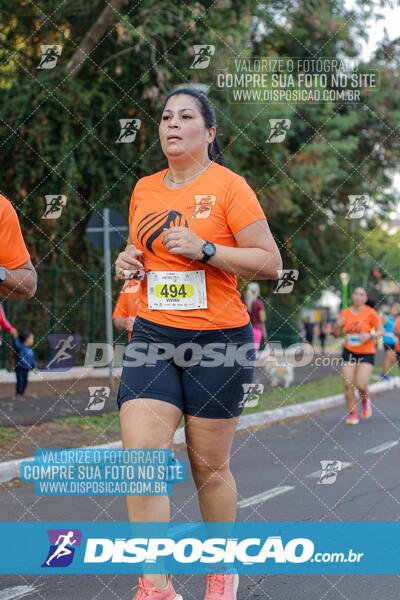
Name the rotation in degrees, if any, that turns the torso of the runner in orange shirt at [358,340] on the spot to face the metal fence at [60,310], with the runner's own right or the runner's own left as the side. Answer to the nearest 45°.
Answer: approximately 135° to the runner's own right

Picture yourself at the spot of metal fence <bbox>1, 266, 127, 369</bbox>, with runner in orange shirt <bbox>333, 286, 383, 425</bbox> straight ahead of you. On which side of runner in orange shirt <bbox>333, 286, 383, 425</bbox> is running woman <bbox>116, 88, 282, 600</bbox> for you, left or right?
right

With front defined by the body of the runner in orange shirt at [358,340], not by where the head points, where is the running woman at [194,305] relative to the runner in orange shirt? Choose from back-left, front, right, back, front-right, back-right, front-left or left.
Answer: front

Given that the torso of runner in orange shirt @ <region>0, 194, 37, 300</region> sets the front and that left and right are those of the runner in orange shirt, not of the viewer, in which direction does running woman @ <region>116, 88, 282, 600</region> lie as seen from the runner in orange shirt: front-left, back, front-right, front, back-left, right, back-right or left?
left

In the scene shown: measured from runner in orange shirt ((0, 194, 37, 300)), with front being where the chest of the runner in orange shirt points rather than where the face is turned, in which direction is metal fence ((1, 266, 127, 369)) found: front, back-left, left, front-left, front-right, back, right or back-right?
back-right

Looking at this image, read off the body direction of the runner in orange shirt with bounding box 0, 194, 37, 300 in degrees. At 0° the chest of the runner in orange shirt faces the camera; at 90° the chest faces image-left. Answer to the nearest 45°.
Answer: approximately 45°

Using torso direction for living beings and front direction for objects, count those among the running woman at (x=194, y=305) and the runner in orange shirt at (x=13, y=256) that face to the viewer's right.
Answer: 0

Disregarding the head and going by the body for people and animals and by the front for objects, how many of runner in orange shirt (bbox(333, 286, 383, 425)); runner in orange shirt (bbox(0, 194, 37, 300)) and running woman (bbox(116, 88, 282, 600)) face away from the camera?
0

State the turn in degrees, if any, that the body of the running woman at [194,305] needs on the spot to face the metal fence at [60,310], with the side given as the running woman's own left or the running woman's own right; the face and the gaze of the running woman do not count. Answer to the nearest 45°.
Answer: approximately 135° to the running woman's own right

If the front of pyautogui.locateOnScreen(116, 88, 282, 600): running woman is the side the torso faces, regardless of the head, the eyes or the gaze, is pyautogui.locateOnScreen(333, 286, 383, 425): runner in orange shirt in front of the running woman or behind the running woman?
behind

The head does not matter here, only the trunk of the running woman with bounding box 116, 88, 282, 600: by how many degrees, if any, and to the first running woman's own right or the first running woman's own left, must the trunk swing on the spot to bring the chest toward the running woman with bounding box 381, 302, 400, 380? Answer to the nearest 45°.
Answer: approximately 135° to the first running woman's own right

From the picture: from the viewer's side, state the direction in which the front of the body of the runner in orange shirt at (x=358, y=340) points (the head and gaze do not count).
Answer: toward the camera

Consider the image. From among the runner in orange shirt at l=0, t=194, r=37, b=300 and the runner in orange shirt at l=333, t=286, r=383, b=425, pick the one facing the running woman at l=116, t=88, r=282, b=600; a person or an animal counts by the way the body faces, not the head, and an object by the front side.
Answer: the runner in orange shirt at l=333, t=286, r=383, b=425

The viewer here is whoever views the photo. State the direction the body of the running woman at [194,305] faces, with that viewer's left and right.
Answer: facing the viewer and to the left of the viewer
